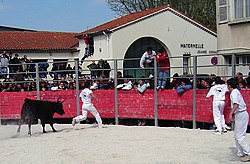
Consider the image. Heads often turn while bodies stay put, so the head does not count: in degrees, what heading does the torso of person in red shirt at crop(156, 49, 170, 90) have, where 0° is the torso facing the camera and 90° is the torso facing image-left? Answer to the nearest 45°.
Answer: approximately 45°

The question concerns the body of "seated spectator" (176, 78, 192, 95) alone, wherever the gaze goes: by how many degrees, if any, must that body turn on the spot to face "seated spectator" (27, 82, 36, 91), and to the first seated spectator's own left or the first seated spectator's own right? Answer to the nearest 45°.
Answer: approximately 45° to the first seated spectator's own right

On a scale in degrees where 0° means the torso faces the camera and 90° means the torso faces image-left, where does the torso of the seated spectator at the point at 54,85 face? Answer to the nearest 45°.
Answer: approximately 0°

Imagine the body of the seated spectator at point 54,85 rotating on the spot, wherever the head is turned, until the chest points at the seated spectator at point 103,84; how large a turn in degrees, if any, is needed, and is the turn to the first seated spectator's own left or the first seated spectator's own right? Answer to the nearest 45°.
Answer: approximately 45° to the first seated spectator's own left

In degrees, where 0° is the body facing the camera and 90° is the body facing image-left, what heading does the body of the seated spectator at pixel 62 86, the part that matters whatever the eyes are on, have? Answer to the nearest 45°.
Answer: approximately 0°

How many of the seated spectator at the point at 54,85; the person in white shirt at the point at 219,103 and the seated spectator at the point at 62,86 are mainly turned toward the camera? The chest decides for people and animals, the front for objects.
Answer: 2
